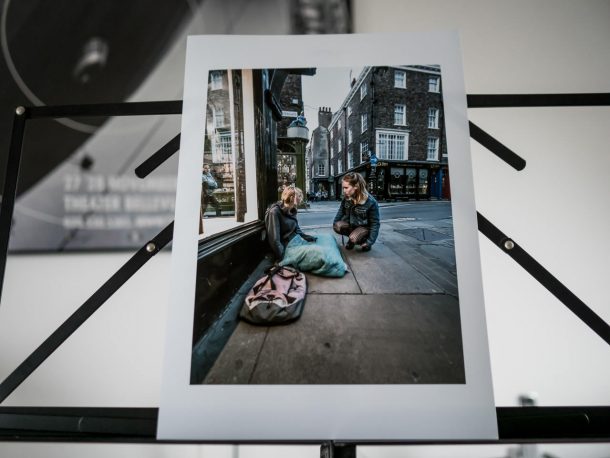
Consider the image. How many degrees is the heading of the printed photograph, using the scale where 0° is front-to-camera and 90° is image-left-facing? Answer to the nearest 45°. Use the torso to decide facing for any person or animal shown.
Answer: approximately 0°
